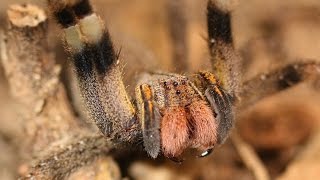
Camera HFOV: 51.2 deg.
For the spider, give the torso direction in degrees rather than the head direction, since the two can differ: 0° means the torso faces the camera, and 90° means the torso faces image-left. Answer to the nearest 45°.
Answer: approximately 0°
